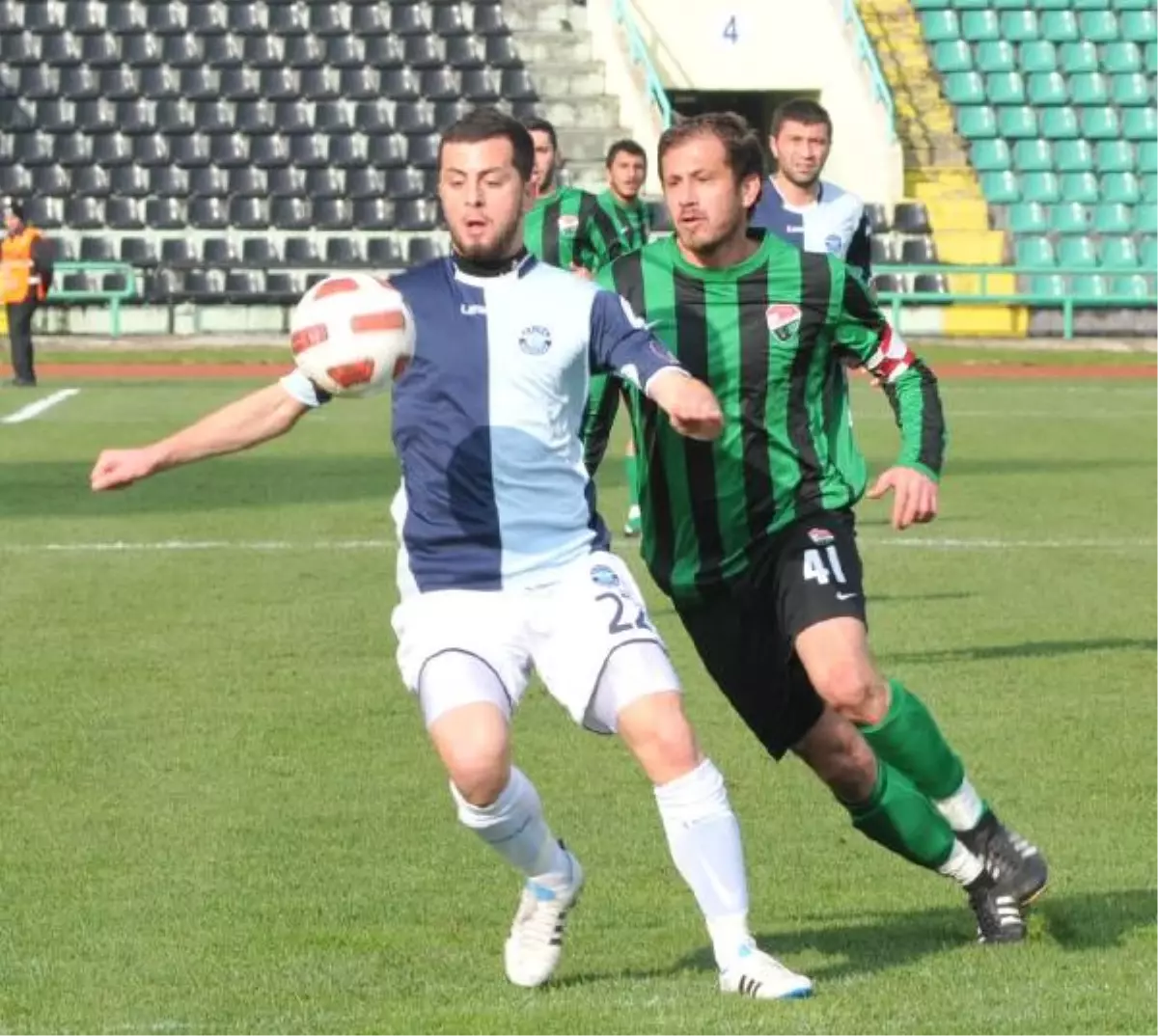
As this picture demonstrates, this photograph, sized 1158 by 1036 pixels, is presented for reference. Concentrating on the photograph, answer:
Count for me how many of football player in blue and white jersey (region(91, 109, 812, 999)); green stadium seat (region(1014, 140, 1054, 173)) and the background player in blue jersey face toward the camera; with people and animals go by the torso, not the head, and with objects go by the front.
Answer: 3

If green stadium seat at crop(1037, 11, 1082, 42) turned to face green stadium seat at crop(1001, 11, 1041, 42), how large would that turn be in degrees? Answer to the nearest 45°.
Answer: approximately 90° to its right

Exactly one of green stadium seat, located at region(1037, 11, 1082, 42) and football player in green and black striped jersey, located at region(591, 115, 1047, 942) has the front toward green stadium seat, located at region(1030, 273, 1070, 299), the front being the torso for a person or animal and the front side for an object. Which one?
green stadium seat, located at region(1037, 11, 1082, 42)

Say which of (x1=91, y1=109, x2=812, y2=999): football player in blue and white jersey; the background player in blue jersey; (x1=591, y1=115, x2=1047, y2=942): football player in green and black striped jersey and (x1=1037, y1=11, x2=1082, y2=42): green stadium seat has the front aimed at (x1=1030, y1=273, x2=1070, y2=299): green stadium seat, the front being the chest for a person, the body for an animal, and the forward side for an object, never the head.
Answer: (x1=1037, y1=11, x2=1082, y2=42): green stadium seat

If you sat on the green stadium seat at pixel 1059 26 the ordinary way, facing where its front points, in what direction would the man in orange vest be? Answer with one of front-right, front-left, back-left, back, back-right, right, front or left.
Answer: front-right

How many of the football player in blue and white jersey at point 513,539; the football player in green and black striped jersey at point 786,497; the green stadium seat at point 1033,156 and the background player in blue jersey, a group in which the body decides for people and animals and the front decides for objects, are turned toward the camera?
4

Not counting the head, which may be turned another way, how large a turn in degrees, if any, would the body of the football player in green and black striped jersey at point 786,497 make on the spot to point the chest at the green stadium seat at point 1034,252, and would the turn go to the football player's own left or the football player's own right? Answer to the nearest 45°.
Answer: approximately 180°

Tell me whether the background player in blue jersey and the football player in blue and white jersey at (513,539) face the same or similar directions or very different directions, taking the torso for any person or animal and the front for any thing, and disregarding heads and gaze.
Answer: same or similar directions

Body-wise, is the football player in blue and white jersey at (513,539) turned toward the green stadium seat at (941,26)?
no

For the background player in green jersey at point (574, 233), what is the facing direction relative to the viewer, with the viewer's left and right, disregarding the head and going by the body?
facing the viewer and to the left of the viewer

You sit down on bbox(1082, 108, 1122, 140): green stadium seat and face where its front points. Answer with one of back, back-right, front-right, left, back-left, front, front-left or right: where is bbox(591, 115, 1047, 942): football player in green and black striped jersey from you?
front

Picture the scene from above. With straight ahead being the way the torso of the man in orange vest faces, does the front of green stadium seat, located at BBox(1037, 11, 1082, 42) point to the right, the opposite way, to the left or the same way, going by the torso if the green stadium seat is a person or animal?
the same way

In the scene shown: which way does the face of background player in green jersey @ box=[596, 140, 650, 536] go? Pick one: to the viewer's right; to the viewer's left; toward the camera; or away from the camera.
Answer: toward the camera

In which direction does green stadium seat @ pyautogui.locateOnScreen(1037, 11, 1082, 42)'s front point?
toward the camera

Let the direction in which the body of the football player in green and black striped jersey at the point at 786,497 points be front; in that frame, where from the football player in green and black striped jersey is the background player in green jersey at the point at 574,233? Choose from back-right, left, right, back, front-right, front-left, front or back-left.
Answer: back

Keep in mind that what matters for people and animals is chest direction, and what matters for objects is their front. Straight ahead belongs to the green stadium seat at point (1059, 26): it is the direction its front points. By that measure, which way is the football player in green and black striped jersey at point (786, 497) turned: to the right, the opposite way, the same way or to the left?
the same way

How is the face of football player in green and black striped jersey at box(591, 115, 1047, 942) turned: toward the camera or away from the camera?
toward the camera

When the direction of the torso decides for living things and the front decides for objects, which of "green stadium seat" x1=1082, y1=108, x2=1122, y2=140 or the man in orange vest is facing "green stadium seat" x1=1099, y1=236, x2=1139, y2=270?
"green stadium seat" x1=1082, y1=108, x2=1122, y2=140

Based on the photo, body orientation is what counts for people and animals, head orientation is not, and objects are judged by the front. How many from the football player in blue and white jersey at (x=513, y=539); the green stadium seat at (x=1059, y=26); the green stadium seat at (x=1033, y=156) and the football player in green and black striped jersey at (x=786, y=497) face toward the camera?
4
